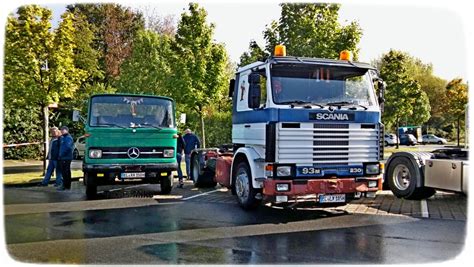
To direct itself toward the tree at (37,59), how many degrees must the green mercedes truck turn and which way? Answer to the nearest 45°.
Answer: approximately 135° to its right

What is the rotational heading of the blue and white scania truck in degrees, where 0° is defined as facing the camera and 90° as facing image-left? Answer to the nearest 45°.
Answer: approximately 315°

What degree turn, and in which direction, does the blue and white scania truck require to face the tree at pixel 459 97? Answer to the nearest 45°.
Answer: approximately 90° to its left

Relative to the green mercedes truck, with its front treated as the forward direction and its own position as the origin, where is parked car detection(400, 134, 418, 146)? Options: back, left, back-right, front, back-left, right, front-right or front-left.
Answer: back-left

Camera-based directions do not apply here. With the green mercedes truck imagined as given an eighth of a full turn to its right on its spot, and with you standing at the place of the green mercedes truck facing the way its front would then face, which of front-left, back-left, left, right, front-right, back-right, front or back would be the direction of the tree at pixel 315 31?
back

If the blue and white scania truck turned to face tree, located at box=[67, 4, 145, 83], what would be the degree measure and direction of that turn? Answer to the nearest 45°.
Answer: approximately 180°

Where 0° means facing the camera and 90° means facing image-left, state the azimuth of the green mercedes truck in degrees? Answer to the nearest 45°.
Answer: approximately 0°

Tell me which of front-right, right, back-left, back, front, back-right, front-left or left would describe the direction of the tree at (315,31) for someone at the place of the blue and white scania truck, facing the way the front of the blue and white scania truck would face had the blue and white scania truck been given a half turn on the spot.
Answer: front-right
